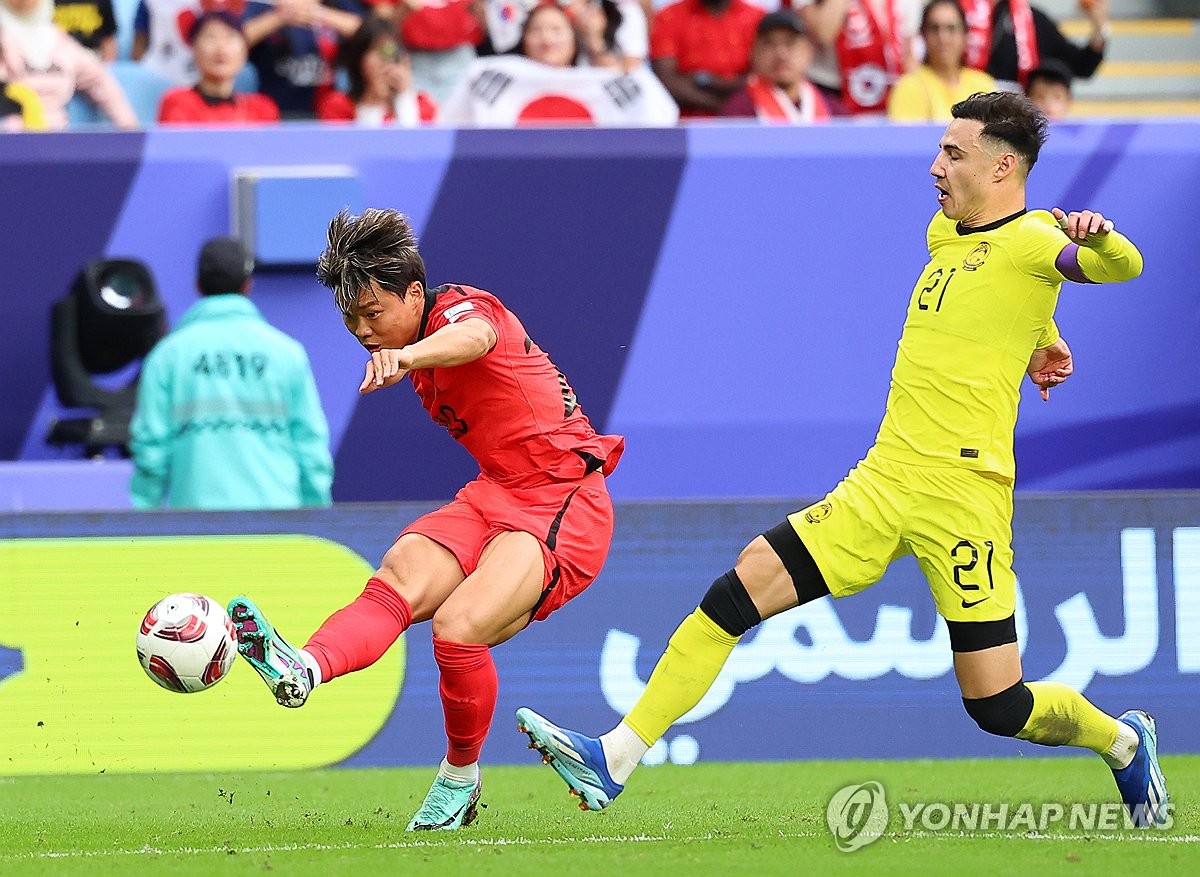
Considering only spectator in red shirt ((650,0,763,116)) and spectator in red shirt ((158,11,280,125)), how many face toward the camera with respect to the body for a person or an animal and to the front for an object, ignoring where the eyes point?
2

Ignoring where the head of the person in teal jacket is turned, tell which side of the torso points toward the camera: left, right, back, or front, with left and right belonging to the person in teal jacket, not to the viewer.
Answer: back

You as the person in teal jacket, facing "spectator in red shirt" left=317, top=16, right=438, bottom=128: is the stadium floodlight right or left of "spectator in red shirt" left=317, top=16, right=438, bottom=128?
left

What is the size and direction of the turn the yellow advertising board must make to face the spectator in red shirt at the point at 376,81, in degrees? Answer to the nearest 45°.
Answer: approximately 135° to its left

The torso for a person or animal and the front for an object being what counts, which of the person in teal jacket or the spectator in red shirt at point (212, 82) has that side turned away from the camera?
the person in teal jacket

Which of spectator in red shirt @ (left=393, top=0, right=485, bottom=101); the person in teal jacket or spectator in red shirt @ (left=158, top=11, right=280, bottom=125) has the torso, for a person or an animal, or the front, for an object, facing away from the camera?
the person in teal jacket

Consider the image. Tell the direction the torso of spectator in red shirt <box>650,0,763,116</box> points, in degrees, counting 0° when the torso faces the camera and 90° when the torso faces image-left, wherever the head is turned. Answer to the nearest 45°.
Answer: approximately 0°

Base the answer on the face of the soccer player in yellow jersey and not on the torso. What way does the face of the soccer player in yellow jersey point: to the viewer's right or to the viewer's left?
to the viewer's left

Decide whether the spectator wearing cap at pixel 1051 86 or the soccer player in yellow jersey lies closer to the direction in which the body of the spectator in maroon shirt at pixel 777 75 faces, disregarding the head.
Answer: the soccer player in yellow jersey
